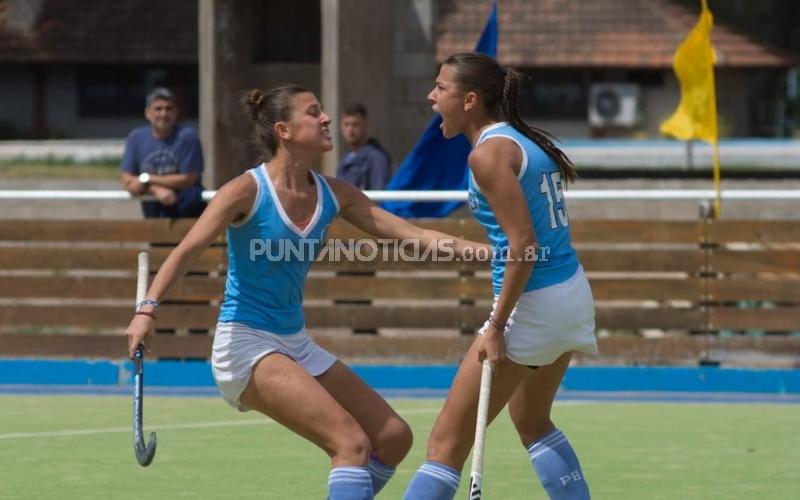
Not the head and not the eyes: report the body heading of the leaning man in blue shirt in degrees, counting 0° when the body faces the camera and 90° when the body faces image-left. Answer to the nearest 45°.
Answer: approximately 0°

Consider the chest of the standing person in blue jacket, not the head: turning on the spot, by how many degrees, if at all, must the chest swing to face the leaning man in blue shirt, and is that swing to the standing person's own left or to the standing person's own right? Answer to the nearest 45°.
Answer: approximately 45° to the standing person's own right

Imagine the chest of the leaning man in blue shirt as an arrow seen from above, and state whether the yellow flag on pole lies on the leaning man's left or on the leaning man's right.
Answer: on the leaning man's left

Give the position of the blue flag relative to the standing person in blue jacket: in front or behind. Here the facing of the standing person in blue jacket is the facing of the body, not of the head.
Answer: in front

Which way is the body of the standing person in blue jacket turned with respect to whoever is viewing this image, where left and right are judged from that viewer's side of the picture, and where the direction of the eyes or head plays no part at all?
facing the viewer and to the left of the viewer

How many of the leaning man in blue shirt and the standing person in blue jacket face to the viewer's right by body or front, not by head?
0

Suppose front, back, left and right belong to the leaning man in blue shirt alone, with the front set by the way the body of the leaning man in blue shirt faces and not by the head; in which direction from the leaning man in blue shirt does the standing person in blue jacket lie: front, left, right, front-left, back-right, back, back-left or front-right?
left

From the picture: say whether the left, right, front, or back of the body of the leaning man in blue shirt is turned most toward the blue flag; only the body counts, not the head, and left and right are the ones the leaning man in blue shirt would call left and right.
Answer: left
